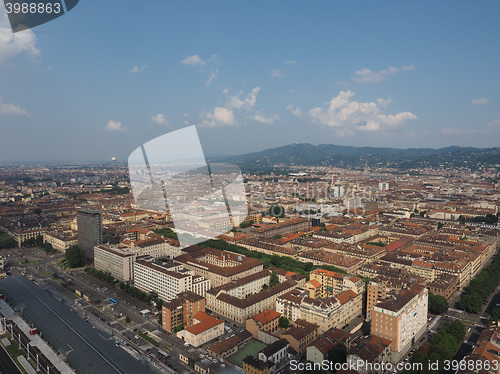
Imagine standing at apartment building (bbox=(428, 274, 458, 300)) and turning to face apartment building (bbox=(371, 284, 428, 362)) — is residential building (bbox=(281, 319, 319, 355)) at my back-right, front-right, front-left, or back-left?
front-right

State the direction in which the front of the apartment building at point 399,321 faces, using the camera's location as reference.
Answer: facing the viewer and to the right of the viewer

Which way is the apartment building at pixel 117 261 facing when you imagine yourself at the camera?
facing the viewer and to the left of the viewer

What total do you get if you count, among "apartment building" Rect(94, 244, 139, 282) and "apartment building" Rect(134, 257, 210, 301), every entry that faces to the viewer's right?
0

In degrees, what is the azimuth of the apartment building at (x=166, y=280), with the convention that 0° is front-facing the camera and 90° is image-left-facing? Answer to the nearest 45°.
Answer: approximately 45°

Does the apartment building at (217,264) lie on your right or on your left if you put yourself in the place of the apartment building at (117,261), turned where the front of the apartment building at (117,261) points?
on your left

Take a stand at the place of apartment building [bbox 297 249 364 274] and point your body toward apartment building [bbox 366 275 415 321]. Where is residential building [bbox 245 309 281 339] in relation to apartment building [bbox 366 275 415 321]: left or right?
right

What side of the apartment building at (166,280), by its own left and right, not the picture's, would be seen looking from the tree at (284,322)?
left

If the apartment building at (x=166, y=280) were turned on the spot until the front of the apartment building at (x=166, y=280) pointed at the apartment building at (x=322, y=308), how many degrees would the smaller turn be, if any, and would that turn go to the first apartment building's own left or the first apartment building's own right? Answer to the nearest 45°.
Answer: approximately 90° to the first apartment building's own left

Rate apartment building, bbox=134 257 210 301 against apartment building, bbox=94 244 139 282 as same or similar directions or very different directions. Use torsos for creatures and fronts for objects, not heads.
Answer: same or similar directions

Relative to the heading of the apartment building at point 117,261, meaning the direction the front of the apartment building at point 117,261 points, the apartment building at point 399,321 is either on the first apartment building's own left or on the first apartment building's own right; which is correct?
on the first apartment building's own left

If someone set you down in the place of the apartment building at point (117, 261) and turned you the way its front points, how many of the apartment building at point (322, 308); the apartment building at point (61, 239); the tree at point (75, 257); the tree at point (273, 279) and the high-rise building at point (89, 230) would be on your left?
2

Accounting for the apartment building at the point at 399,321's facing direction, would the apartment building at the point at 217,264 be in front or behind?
behind

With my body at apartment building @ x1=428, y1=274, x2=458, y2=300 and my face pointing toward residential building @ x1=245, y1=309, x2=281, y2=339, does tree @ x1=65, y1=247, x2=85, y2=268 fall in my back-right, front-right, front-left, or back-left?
front-right

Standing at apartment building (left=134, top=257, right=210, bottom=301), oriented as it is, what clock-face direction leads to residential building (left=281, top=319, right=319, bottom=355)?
The residential building is roughly at 9 o'clock from the apartment building.

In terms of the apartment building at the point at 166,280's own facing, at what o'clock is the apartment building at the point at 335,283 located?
the apartment building at the point at 335,283 is roughly at 8 o'clock from the apartment building at the point at 166,280.
